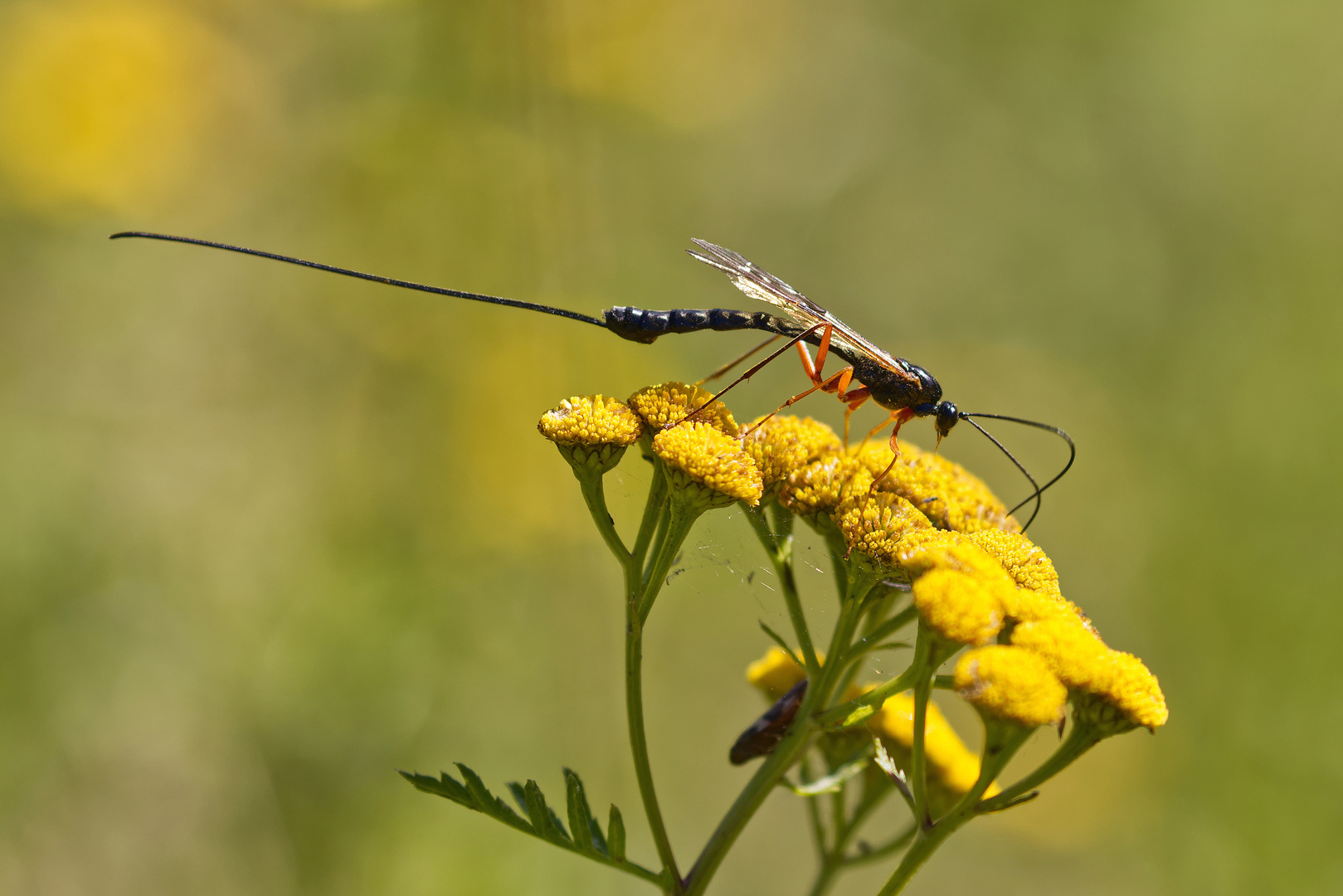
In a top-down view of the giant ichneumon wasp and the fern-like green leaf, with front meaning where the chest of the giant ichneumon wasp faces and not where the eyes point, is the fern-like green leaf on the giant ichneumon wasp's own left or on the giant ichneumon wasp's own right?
on the giant ichneumon wasp's own right

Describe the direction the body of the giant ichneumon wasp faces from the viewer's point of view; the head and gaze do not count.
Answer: to the viewer's right
